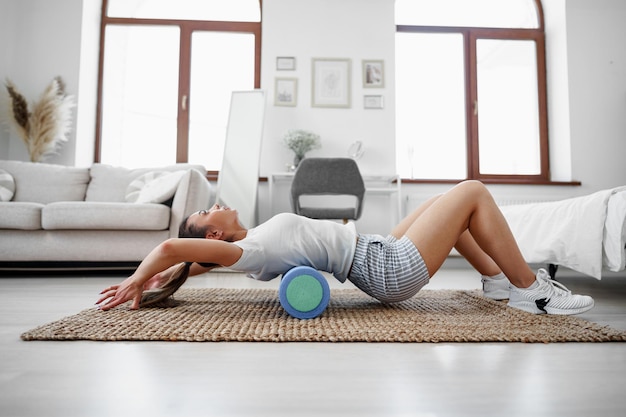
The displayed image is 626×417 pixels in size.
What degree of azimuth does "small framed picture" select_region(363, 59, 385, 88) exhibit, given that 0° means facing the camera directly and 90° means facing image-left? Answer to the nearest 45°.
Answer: approximately 0°

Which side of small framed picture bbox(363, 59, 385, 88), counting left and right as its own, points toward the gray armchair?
front
